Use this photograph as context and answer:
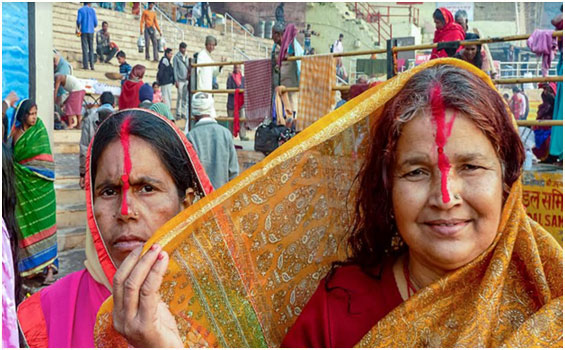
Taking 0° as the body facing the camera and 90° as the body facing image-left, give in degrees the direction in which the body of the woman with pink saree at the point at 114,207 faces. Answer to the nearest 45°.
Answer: approximately 0°

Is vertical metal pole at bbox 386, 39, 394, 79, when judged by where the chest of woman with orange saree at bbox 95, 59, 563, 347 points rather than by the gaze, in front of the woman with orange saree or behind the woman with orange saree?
behind

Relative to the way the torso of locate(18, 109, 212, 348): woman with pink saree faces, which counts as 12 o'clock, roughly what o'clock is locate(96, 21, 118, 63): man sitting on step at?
The man sitting on step is roughly at 6 o'clock from the woman with pink saree.

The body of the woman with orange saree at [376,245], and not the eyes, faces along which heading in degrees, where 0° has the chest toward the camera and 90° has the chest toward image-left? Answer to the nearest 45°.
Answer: approximately 0°
